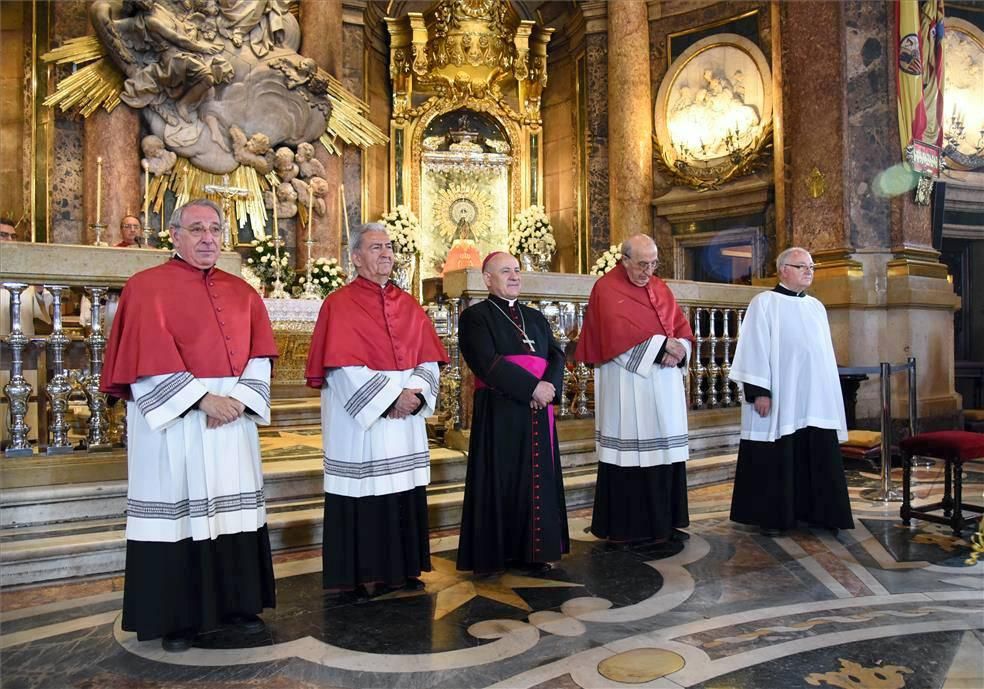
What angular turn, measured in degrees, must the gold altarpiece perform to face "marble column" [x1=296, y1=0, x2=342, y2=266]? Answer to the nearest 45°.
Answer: approximately 45° to its right

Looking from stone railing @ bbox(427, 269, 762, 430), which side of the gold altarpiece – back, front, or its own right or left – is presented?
front

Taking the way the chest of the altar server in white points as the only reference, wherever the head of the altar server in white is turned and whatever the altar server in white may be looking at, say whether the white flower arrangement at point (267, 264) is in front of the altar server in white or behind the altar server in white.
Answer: behind

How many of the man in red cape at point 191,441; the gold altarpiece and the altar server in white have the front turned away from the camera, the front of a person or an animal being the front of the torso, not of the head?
0

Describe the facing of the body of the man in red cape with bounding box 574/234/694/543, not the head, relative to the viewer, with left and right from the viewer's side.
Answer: facing the viewer and to the right of the viewer

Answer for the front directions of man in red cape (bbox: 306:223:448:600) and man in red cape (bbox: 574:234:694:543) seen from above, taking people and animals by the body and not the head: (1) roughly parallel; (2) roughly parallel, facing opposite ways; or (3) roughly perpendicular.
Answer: roughly parallel

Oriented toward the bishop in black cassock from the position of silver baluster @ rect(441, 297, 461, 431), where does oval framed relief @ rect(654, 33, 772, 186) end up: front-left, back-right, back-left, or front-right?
back-left

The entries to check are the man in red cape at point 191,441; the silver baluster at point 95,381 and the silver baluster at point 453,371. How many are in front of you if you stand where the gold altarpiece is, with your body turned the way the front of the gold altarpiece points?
3

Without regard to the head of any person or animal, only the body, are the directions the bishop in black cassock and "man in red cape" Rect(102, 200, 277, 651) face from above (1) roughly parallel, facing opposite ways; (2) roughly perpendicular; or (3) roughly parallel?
roughly parallel

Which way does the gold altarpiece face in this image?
toward the camera

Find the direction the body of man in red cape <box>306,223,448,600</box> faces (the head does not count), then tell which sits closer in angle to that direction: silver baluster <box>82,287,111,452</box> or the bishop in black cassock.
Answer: the bishop in black cassock

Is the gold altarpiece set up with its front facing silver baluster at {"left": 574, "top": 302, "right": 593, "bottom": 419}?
yes

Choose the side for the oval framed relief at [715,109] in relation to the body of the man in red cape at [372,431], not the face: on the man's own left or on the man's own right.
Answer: on the man's own left

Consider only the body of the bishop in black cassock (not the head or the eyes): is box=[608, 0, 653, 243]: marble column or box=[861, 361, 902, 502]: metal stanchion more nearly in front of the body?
the metal stanchion

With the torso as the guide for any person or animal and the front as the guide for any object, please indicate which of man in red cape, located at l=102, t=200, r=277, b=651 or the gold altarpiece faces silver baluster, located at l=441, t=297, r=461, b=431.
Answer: the gold altarpiece

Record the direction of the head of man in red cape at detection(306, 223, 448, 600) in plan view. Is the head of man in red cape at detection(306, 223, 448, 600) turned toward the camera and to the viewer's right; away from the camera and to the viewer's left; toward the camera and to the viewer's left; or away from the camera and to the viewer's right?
toward the camera and to the viewer's right

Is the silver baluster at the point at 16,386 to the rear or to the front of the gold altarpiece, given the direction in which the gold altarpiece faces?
to the front
